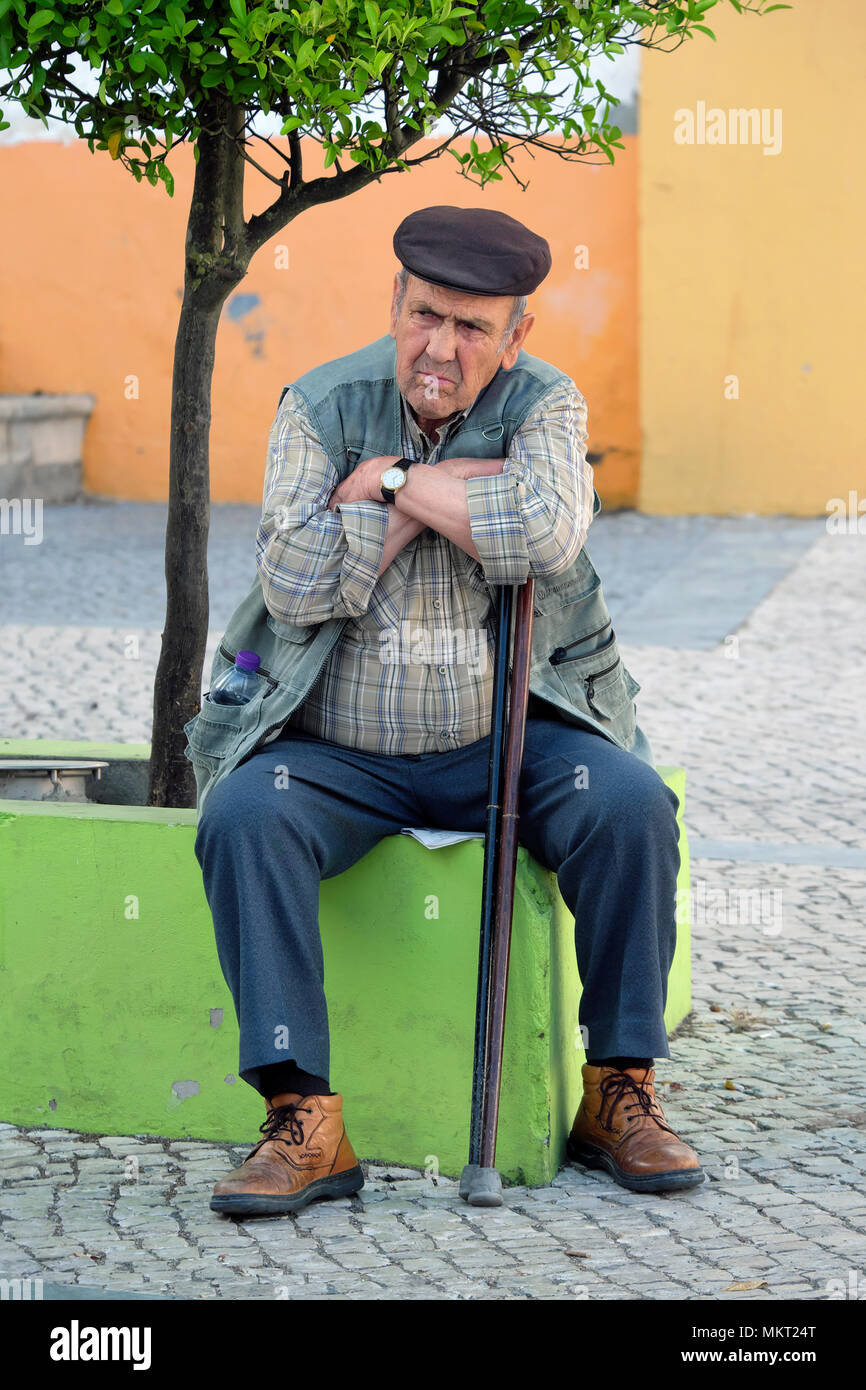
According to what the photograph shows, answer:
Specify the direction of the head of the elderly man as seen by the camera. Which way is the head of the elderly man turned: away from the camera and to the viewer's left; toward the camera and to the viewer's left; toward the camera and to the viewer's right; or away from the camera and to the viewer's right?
toward the camera and to the viewer's left

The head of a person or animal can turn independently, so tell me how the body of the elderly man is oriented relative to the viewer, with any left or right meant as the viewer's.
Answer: facing the viewer
